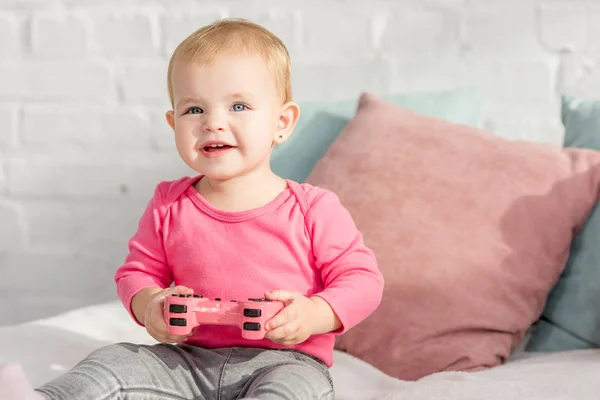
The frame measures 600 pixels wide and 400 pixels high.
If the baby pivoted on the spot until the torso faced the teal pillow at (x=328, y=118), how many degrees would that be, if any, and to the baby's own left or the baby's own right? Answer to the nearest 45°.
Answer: approximately 135° to the baby's own left

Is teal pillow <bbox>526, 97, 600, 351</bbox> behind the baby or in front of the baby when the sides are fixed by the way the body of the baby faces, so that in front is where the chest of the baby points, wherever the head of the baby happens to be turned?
behind

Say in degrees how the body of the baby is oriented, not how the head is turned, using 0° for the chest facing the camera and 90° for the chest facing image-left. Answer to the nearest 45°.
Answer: approximately 45°
